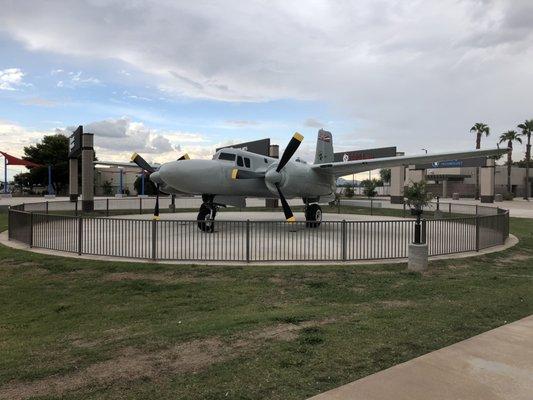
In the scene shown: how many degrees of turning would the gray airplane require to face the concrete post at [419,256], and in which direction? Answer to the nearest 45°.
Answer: approximately 90° to its left

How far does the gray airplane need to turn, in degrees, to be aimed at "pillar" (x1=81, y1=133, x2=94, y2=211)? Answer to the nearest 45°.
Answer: approximately 90° to its right

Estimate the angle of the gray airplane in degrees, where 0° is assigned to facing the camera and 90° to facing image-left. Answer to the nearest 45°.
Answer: approximately 45°
